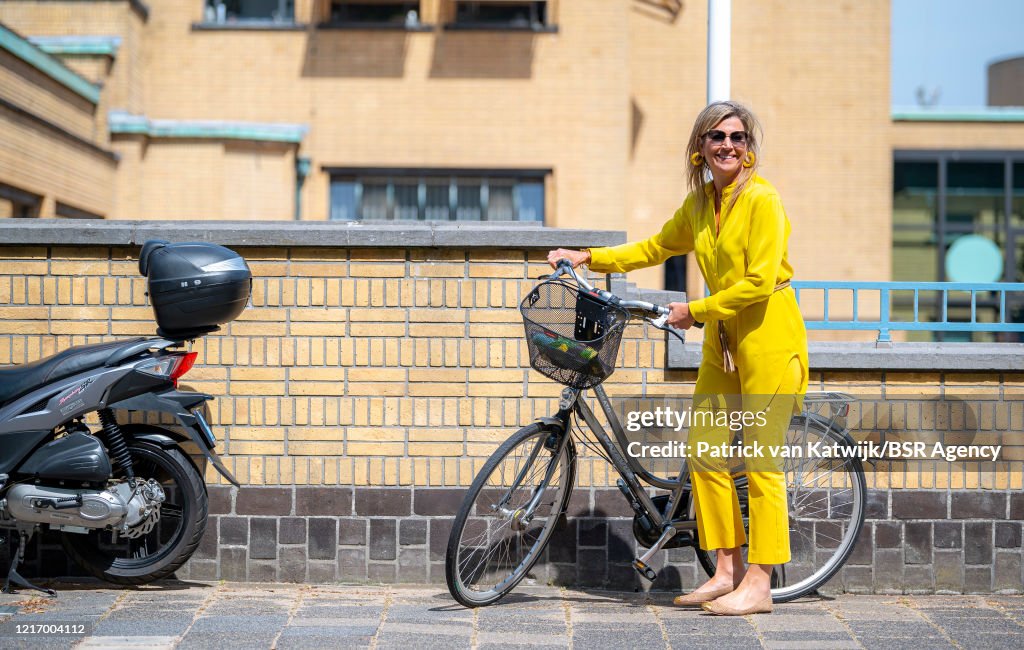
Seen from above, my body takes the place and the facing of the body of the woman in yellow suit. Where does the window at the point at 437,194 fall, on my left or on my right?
on my right

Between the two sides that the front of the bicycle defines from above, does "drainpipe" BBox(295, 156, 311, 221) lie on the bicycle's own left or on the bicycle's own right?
on the bicycle's own right

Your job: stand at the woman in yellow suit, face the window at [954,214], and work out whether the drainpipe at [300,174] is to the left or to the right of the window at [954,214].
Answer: left

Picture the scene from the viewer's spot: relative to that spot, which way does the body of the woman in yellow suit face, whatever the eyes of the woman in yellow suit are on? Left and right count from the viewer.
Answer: facing the viewer and to the left of the viewer

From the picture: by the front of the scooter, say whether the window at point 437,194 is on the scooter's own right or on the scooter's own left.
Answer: on the scooter's own right

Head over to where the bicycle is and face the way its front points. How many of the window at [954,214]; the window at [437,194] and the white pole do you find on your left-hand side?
0

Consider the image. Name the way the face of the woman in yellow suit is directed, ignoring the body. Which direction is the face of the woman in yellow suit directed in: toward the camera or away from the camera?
toward the camera

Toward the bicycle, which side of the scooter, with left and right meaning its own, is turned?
back

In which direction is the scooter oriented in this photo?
to the viewer's left

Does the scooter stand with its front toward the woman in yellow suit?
no

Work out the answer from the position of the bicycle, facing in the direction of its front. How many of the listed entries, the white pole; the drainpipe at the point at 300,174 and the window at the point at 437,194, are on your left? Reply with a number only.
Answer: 0

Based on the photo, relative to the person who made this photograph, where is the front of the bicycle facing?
facing to the left of the viewer

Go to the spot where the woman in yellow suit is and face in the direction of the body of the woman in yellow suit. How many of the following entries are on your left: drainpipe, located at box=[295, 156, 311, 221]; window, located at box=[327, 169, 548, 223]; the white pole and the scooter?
0

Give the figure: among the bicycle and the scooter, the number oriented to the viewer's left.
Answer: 2

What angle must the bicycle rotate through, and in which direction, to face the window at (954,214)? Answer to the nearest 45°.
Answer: approximately 90° to its right

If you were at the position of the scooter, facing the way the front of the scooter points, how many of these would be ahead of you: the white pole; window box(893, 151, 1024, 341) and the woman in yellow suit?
0
